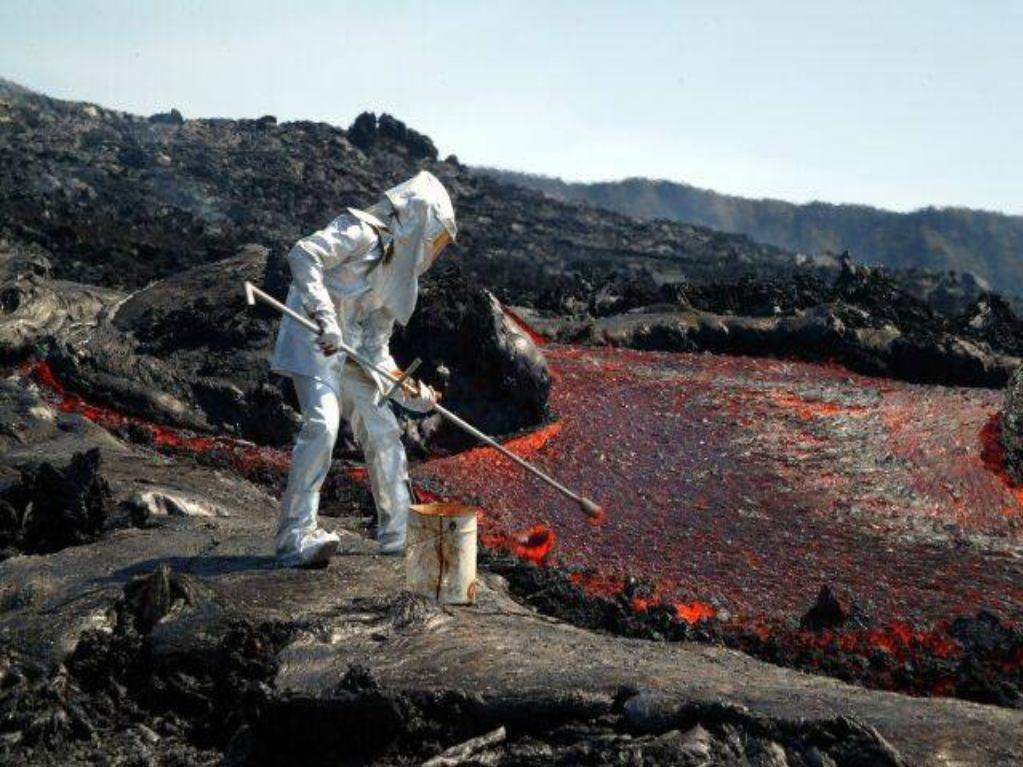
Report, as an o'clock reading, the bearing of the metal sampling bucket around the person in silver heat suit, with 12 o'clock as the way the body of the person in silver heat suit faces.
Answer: The metal sampling bucket is roughly at 2 o'clock from the person in silver heat suit.

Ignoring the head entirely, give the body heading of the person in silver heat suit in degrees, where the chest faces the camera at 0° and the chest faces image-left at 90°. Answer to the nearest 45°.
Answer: approximately 270°

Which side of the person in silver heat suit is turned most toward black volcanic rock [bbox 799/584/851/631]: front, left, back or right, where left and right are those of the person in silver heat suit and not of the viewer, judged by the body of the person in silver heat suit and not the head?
front

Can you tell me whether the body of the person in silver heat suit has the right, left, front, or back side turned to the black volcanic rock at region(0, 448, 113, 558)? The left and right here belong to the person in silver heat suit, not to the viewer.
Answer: back

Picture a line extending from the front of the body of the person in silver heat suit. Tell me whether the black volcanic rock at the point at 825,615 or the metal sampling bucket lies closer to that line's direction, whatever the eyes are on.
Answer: the black volcanic rock

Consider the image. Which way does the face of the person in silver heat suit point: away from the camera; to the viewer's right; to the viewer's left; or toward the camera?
to the viewer's right
